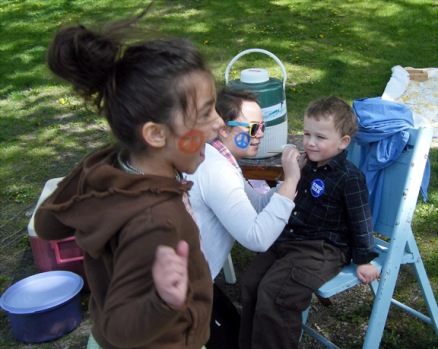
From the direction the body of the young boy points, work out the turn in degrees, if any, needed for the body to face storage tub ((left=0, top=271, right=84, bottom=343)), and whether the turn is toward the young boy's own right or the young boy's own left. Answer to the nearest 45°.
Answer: approximately 45° to the young boy's own right

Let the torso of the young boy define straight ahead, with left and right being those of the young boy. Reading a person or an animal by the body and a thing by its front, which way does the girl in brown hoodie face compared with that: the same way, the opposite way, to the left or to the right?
the opposite way

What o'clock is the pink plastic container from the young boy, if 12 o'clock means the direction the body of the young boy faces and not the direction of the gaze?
The pink plastic container is roughly at 2 o'clock from the young boy.

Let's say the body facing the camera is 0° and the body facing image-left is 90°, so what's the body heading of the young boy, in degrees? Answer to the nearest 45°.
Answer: approximately 45°

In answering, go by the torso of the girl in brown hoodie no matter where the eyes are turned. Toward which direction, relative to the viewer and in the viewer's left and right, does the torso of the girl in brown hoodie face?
facing to the right of the viewer

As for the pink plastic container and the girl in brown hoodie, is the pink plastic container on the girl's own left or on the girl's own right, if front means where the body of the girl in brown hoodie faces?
on the girl's own left

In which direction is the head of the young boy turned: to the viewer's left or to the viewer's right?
to the viewer's left

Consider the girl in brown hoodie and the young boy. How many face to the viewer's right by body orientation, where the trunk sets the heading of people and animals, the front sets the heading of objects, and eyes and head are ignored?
1

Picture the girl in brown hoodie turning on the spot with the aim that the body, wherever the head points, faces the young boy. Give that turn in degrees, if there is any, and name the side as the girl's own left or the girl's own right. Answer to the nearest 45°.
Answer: approximately 45° to the girl's own left
